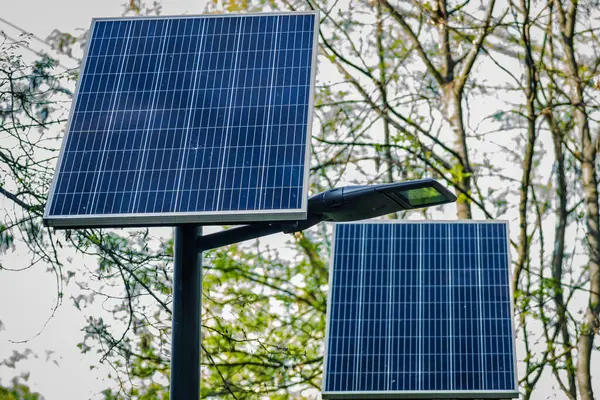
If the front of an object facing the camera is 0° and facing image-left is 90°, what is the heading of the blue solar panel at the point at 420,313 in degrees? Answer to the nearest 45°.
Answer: approximately 0°

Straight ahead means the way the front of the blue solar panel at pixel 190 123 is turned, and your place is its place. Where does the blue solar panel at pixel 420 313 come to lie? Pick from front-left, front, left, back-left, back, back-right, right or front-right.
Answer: back-left

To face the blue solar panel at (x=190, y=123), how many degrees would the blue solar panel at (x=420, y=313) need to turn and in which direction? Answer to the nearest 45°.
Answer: approximately 45° to its right

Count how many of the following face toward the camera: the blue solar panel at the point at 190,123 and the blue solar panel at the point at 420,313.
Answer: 2
